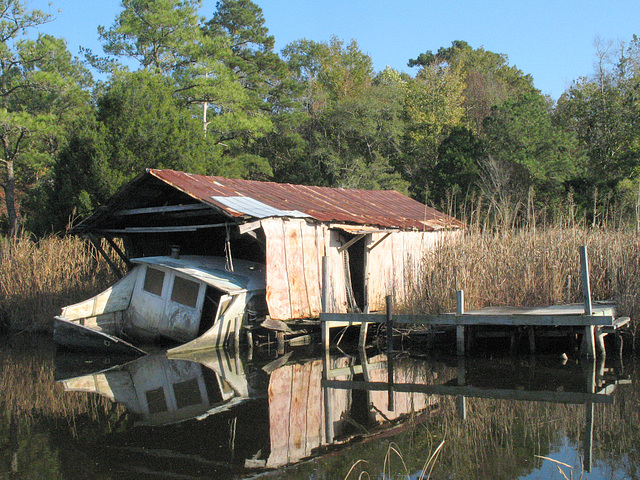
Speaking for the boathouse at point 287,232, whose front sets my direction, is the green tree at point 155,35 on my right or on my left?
on my right

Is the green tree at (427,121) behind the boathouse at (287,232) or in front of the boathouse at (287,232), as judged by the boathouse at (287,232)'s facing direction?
behind

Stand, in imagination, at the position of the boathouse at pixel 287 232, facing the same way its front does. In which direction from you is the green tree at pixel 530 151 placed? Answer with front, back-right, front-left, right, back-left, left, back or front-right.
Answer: back

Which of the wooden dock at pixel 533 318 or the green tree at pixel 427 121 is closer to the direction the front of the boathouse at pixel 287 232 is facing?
the wooden dock

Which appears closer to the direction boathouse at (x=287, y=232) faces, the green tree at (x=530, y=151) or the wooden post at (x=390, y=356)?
the wooden post

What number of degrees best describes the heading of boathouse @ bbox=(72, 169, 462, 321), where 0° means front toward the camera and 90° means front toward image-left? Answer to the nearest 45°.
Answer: approximately 45°

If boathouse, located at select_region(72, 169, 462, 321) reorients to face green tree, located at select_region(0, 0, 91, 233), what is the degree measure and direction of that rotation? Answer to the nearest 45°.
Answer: approximately 90° to its right

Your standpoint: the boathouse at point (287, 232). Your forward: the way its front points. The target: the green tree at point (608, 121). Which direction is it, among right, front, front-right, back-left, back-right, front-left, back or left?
back
